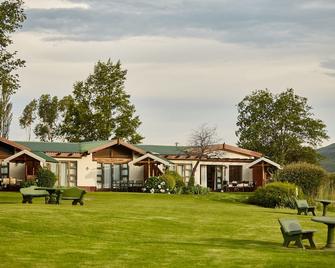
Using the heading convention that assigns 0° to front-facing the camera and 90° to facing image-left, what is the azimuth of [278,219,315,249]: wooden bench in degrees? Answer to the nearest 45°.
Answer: approximately 315°

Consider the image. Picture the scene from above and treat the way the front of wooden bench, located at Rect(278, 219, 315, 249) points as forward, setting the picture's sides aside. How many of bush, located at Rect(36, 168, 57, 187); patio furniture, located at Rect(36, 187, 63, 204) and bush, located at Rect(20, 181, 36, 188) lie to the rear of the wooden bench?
3

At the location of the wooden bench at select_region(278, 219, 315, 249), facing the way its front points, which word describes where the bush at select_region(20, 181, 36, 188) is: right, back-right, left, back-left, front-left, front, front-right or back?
back

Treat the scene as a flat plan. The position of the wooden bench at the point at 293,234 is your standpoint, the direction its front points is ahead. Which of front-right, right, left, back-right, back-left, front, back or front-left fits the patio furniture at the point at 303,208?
front-left

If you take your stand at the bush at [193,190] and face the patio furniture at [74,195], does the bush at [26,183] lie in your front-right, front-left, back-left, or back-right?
front-right

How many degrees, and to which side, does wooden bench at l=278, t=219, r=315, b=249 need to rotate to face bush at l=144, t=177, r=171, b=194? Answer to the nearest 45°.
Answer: approximately 135° to its left

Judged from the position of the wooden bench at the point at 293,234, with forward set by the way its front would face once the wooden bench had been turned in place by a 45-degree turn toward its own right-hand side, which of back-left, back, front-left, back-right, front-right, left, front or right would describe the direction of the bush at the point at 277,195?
back

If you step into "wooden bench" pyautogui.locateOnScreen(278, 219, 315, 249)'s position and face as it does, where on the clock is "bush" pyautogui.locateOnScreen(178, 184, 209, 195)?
The bush is roughly at 7 o'clock from the wooden bench.

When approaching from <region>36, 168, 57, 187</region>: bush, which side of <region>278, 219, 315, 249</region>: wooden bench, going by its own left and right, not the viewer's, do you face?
back

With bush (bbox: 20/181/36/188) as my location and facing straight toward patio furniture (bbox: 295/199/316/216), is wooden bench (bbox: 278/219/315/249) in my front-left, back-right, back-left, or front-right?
front-right

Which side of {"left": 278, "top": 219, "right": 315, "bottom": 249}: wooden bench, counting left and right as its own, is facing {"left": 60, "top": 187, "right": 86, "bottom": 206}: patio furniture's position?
back
